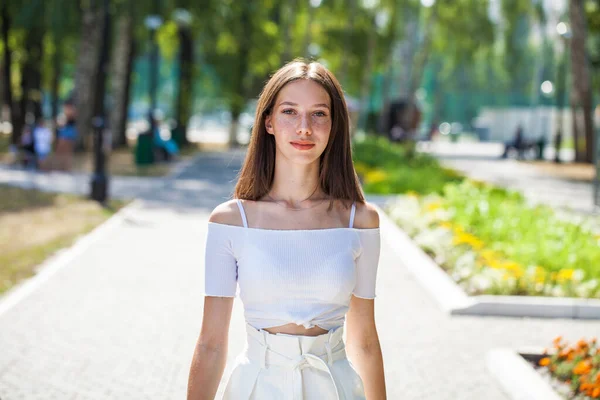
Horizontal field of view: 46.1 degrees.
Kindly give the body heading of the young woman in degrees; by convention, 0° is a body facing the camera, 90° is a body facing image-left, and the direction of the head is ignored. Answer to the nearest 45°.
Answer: approximately 0°

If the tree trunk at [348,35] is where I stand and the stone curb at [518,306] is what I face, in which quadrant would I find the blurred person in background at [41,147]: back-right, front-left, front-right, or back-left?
front-right

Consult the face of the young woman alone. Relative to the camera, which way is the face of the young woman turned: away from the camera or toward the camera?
toward the camera

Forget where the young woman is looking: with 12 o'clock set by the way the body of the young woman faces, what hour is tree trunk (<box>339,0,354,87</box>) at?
The tree trunk is roughly at 6 o'clock from the young woman.

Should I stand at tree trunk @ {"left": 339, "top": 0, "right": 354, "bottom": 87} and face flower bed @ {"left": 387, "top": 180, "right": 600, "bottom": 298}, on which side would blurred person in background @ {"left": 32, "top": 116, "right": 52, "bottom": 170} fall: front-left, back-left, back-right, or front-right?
front-right

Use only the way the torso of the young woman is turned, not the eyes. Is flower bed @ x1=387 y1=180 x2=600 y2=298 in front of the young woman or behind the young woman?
behind

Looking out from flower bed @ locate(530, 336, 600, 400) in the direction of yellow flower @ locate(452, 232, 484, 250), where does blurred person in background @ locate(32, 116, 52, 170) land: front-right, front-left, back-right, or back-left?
front-left

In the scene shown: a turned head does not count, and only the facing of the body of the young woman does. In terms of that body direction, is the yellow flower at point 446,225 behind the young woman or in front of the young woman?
behind

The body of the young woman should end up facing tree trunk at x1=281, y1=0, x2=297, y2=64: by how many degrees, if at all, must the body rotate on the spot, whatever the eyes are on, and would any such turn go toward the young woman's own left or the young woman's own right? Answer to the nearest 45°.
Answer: approximately 180°

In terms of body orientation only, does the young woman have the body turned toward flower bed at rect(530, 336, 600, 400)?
no

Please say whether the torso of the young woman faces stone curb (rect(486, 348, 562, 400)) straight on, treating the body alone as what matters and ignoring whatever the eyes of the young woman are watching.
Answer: no

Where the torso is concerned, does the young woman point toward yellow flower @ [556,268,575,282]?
no

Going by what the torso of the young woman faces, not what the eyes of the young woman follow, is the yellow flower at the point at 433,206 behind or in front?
behind

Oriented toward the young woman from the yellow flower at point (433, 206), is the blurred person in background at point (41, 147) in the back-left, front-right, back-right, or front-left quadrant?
back-right
